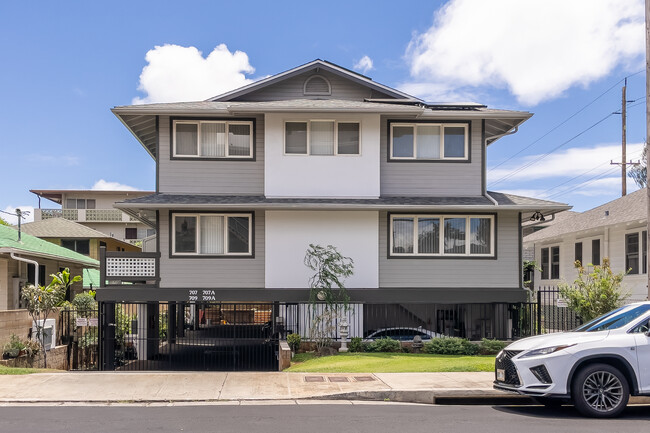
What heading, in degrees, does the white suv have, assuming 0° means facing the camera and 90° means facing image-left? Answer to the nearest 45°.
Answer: approximately 45°

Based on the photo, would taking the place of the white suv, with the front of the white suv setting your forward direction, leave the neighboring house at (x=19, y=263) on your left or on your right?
on your right

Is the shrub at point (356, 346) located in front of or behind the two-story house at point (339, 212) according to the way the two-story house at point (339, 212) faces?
in front

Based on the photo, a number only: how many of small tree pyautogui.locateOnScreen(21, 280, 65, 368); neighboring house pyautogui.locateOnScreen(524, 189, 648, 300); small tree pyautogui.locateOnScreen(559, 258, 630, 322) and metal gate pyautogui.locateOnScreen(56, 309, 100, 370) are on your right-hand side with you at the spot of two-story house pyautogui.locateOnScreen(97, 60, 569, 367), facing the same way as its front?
2

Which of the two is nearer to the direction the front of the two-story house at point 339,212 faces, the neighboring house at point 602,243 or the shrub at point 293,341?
the shrub

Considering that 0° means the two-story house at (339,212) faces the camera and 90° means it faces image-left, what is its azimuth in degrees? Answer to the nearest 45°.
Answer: approximately 0°

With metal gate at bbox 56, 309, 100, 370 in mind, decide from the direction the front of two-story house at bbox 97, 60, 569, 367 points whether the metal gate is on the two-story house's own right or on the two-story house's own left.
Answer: on the two-story house's own right

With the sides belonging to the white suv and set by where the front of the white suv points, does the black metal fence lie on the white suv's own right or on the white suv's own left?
on the white suv's own right

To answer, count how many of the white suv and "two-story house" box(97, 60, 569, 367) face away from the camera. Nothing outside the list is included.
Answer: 0

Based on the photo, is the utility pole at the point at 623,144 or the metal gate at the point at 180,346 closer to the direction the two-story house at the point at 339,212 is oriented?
the metal gate

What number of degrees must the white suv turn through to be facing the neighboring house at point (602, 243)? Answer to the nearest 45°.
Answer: approximately 135° to its right

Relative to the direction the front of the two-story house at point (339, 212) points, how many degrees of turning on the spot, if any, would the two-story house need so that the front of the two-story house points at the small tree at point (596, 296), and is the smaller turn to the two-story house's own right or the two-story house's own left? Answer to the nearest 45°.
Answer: approximately 45° to the two-story house's own left
